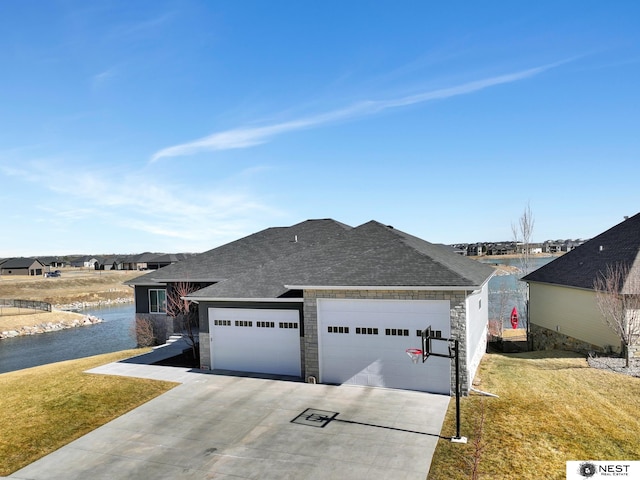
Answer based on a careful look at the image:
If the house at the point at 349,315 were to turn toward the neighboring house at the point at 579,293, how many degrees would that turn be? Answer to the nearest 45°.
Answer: approximately 135° to its left

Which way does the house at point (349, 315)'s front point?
toward the camera

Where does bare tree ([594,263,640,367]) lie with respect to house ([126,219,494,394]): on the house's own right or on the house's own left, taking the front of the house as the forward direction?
on the house's own left
